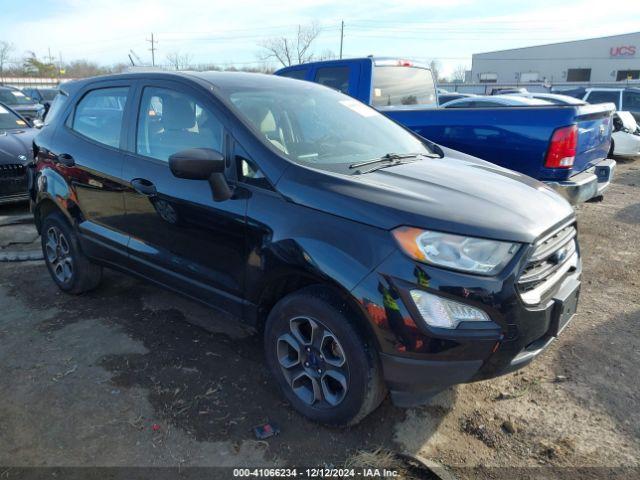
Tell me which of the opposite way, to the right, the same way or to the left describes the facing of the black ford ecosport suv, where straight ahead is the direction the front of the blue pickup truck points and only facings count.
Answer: the opposite way

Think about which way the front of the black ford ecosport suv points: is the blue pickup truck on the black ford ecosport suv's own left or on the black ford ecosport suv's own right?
on the black ford ecosport suv's own left

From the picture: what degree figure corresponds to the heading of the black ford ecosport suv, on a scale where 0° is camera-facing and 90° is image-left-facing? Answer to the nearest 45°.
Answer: approximately 315°

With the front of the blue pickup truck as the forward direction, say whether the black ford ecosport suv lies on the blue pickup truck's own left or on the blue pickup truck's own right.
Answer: on the blue pickup truck's own left

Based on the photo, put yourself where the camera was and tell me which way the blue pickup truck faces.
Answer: facing away from the viewer and to the left of the viewer
